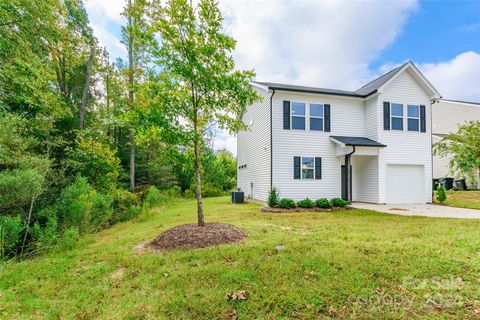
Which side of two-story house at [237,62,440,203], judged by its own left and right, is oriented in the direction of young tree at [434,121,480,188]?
left

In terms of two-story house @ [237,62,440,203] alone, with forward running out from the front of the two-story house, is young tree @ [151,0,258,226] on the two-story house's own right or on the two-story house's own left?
on the two-story house's own right

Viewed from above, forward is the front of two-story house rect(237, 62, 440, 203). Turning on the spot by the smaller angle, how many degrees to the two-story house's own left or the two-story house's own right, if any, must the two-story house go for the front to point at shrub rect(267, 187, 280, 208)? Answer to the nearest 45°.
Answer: approximately 90° to the two-story house's own right

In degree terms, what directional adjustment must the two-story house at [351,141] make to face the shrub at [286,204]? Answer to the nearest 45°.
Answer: approximately 90° to its right

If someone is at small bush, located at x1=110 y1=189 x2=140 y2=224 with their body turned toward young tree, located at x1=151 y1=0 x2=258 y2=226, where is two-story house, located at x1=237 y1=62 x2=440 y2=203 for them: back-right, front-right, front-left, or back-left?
front-left

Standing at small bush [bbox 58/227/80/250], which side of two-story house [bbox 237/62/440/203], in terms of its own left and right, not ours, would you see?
right

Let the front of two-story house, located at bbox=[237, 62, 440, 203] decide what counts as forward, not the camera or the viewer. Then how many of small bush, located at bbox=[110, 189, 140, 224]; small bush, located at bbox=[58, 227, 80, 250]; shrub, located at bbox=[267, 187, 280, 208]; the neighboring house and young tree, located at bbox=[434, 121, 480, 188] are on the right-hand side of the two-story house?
3

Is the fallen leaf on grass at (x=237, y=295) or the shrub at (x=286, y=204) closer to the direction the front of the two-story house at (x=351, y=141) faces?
the fallen leaf on grass

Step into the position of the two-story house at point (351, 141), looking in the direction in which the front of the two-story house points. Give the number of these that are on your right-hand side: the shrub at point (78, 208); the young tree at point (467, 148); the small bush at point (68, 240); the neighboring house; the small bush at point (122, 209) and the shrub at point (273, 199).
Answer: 4

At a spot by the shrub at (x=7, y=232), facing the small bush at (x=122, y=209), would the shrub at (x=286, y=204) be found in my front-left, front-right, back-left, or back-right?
front-right

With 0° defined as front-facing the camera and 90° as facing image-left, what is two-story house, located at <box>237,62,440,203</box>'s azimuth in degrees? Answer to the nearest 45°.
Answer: approximately 315°
